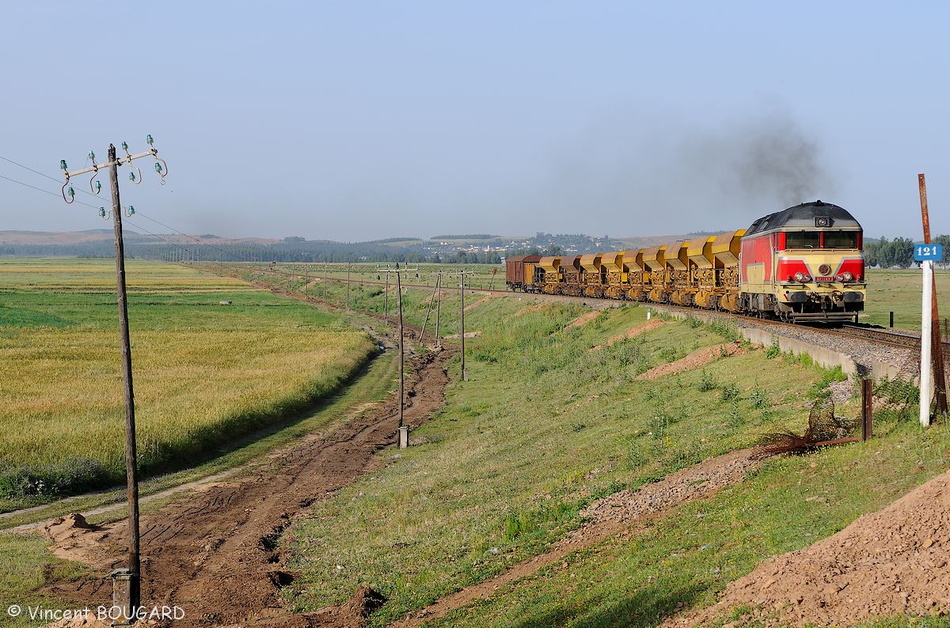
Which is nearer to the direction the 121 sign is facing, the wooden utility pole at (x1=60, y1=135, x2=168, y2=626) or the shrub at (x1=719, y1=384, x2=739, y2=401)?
the wooden utility pole

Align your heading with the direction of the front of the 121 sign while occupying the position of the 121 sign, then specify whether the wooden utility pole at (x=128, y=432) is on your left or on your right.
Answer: on your right

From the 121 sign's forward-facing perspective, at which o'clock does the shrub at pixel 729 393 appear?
The shrub is roughly at 5 o'clock from the 121 sign.

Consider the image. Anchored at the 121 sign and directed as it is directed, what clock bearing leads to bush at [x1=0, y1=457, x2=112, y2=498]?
The bush is roughly at 3 o'clock from the 121 sign.

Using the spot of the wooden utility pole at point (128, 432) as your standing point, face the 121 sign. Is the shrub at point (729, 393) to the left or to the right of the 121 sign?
left

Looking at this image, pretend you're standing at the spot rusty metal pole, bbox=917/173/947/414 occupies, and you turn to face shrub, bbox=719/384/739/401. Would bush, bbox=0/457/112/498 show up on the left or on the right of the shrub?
left

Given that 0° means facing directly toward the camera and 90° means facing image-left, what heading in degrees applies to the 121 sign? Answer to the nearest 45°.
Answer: approximately 0°
